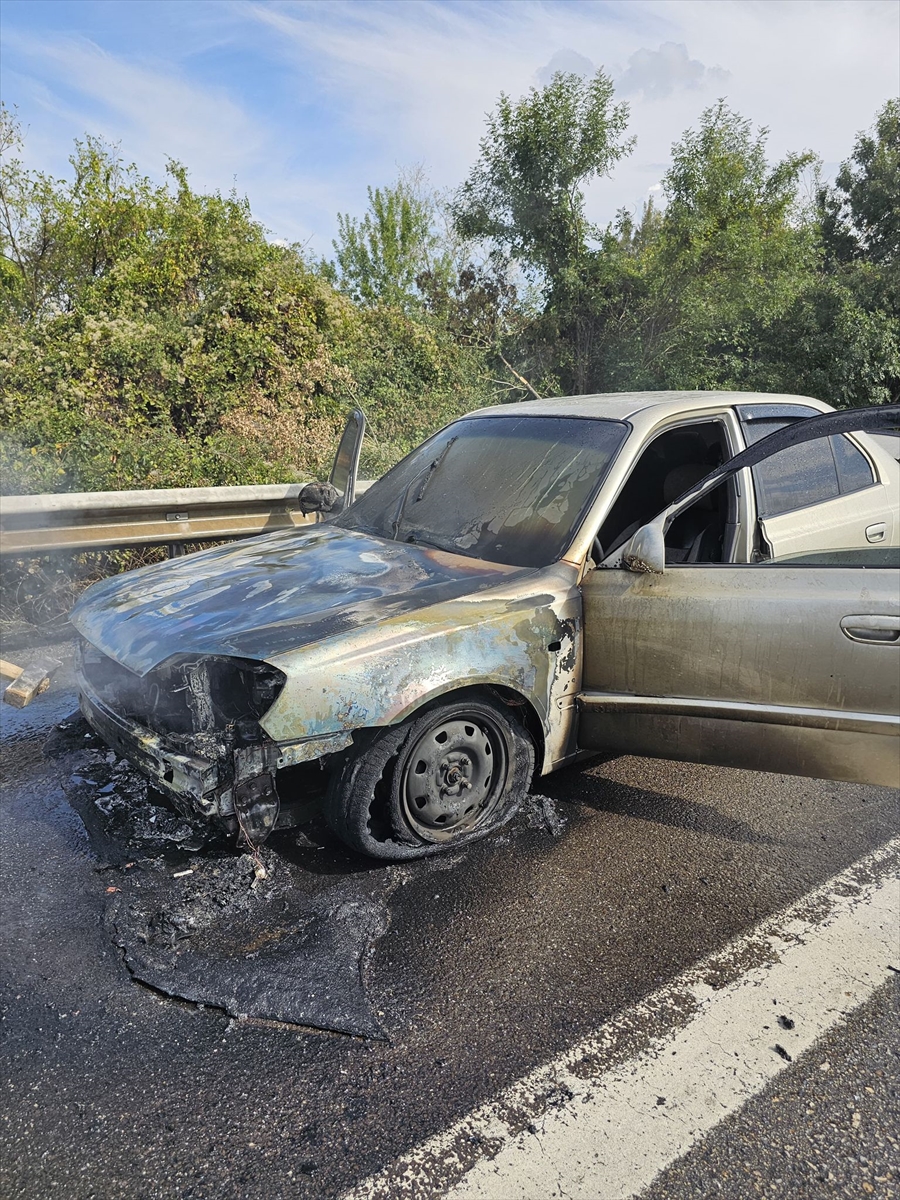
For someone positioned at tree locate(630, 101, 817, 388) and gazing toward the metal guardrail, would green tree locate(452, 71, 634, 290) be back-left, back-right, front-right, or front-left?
front-right

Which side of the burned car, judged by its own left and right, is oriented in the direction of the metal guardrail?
right

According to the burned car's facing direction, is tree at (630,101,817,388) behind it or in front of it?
behind

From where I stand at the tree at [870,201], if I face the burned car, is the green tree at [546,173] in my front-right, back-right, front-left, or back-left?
front-right

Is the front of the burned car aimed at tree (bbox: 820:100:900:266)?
no

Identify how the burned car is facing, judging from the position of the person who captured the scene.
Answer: facing the viewer and to the left of the viewer

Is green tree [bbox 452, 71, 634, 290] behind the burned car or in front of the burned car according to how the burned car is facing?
behind
